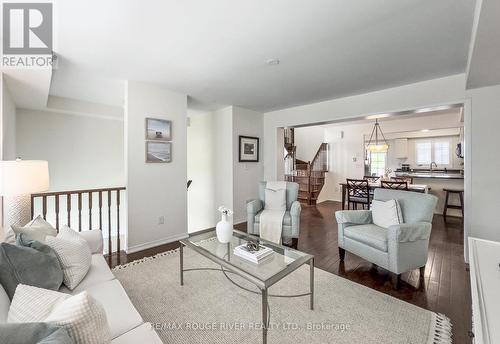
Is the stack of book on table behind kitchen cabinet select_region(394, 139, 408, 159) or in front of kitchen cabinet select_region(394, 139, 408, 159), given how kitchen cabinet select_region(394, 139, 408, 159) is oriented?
in front

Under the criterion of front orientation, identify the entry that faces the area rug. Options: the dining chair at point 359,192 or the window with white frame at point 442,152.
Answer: the window with white frame

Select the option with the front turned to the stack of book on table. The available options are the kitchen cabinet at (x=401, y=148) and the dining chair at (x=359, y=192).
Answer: the kitchen cabinet

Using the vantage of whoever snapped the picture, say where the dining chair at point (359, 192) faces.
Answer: facing away from the viewer

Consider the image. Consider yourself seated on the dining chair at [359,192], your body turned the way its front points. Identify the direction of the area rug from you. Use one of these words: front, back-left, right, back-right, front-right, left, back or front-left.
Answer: back

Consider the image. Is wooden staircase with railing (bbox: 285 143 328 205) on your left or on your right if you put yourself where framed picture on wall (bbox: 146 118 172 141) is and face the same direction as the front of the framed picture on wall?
on your left

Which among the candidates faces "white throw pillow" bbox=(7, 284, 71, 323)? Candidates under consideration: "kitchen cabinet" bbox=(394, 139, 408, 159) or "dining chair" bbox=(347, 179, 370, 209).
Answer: the kitchen cabinet

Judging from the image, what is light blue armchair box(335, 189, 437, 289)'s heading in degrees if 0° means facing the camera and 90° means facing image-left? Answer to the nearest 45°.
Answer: approximately 45°

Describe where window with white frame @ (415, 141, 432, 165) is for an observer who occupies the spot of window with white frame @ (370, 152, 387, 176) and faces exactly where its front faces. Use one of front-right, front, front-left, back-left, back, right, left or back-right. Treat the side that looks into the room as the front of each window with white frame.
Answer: left

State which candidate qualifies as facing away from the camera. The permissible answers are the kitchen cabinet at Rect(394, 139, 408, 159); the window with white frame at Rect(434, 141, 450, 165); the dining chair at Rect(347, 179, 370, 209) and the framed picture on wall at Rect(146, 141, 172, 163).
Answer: the dining chair

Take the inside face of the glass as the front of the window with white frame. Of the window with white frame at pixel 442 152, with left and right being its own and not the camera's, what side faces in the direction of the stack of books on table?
front
